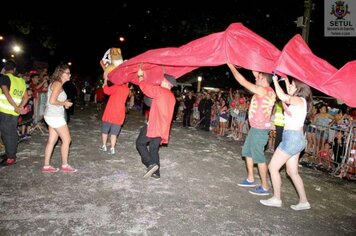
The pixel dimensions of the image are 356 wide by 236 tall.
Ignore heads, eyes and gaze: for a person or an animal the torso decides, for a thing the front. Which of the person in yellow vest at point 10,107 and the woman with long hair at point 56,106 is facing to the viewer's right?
the woman with long hair

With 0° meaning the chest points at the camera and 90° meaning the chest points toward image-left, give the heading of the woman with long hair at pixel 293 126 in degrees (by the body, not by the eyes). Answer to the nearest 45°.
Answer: approximately 90°

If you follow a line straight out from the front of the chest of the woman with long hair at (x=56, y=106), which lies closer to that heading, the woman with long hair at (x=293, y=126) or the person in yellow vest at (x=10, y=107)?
the woman with long hair

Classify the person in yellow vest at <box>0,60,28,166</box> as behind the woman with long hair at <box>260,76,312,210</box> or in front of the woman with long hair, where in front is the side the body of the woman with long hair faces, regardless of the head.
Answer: in front

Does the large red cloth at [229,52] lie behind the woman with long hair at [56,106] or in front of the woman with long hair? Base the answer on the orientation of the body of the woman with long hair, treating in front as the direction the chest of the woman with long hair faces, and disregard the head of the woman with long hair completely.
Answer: in front

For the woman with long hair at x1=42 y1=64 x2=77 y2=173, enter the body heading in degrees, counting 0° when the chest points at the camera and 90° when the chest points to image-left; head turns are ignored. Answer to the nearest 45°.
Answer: approximately 270°

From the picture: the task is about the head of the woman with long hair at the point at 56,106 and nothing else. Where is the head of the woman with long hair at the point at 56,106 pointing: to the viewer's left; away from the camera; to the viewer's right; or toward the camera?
to the viewer's right

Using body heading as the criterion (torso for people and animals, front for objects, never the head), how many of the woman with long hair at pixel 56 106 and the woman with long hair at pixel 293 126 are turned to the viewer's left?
1

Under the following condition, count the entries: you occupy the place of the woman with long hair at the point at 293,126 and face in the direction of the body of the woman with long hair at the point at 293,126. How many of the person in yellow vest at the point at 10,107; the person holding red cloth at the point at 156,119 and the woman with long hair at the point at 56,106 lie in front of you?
3

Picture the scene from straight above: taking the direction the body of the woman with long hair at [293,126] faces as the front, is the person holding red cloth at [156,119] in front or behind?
in front

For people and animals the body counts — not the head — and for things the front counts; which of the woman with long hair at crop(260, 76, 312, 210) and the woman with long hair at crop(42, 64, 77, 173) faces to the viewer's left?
the woman with long hair at crop(260, 76, 312, 210)
